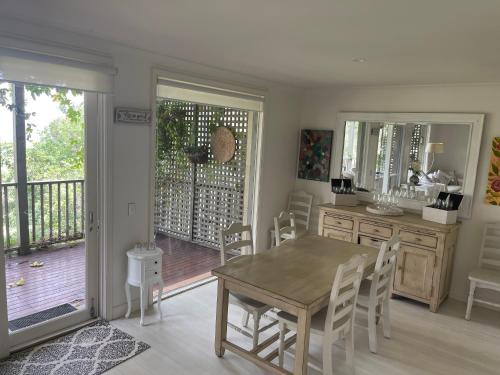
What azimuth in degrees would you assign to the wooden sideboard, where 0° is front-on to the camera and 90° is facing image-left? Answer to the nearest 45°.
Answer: approximately 45°

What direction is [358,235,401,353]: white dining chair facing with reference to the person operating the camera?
facing away from the viewer and to the left of the viewer

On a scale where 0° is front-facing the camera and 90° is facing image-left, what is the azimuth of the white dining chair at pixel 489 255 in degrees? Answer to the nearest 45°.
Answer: approximately 45°

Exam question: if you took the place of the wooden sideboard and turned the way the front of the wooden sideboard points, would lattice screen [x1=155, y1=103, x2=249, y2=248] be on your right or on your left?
on your right

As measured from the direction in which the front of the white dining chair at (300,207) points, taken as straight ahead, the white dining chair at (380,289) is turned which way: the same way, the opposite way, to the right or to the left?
to the right

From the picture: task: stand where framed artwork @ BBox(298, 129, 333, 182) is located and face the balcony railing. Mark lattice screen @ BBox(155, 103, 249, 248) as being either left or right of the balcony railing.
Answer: right

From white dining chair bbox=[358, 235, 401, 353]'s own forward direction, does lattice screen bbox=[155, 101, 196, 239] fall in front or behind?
in front

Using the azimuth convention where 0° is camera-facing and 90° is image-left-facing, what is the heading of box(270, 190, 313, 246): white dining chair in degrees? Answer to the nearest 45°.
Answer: approximately 45°

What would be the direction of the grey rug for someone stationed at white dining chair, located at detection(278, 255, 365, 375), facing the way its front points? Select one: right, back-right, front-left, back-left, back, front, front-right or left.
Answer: front-left

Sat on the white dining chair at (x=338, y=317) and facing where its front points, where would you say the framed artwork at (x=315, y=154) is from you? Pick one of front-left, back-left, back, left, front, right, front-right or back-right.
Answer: front-right
